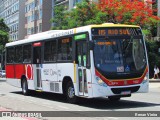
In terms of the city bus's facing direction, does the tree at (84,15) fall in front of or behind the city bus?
behind

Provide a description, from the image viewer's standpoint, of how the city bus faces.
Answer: facing the viewer and to the right of the viewer

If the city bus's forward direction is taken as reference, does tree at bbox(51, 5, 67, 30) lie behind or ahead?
behind
